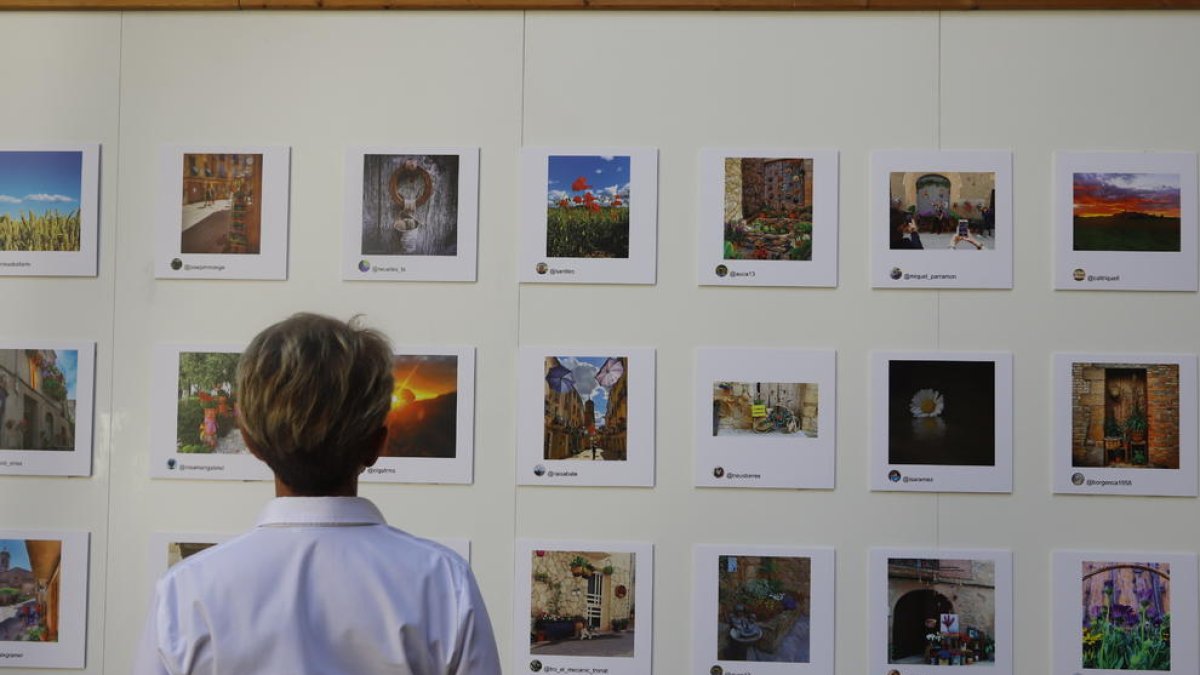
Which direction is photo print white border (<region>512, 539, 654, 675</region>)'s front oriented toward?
toward the camera

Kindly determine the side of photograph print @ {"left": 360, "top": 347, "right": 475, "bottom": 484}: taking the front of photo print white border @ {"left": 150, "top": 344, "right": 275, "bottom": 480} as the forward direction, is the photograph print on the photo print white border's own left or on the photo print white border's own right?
on the photo print white border's own left

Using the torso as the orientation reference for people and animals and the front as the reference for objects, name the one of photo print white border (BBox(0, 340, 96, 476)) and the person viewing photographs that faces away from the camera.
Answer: the person viewing photographs

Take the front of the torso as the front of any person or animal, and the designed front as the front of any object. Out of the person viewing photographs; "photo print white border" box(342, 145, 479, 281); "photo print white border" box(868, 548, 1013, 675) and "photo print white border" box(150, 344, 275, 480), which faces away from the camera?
the person viewing photographs

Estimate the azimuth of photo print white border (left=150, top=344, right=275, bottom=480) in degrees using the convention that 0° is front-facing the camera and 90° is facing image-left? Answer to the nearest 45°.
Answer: approximately 0°

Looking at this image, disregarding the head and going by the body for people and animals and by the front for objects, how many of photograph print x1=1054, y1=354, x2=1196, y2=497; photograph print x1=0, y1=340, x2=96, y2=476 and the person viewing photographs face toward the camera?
2

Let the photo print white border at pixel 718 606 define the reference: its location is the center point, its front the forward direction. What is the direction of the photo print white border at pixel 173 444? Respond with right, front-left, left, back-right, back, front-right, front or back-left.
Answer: right

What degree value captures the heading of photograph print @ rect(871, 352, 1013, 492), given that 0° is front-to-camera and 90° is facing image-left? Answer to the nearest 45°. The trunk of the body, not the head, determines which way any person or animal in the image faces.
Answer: approximately 0°

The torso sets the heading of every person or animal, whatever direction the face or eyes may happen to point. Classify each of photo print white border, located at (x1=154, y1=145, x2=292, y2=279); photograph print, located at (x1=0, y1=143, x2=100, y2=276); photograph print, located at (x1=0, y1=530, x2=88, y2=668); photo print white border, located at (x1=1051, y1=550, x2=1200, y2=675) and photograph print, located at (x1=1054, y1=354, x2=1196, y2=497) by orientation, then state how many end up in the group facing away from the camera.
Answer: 0

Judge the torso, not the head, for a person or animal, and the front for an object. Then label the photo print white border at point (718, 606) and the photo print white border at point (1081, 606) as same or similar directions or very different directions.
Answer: same or similar directions

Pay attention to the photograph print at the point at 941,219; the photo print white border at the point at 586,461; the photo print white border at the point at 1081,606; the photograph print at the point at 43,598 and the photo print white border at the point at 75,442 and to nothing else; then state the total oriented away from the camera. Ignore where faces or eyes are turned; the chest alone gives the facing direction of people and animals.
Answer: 0

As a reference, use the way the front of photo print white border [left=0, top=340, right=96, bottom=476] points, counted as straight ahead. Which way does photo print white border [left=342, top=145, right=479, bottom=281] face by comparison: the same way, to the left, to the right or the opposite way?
the same way

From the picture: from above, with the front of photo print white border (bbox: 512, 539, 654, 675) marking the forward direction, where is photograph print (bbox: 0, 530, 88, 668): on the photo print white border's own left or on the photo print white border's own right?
on the photo print white border's own right

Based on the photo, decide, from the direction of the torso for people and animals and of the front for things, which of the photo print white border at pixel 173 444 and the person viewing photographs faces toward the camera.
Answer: the photo print white border

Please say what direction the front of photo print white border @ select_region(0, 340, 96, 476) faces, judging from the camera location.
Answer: facing the viewer

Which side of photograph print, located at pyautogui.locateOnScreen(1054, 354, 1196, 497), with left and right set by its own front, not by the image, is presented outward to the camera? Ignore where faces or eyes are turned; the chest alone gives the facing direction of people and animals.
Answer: front
